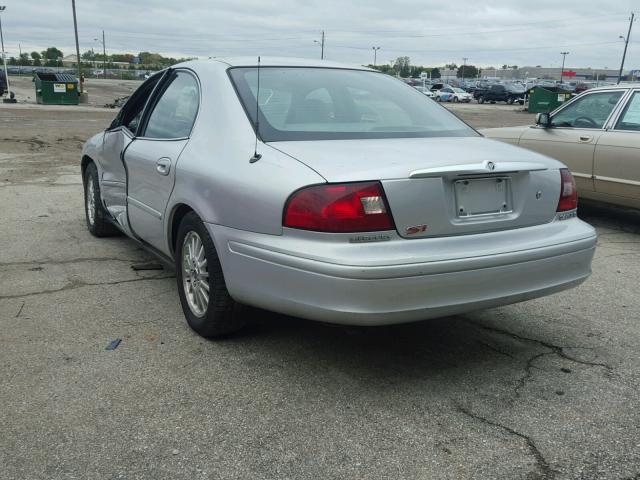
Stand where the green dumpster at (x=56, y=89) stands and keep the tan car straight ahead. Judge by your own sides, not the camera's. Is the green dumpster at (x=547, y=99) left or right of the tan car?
left

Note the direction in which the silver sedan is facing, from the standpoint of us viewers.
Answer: facing away from the viewer and to the left of the viewer

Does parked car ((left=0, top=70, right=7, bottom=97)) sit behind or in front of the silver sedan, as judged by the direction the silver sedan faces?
in front

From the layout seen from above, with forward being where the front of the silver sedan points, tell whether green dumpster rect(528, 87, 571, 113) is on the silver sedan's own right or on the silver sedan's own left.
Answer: on the silver sedan's own right

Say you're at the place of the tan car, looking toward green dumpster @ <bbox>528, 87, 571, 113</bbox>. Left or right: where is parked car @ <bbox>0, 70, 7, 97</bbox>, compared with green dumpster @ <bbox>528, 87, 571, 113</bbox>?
left

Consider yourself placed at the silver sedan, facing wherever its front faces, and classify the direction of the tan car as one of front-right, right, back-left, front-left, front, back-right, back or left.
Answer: right

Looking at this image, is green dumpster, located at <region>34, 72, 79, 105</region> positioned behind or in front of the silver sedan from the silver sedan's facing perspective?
in front
